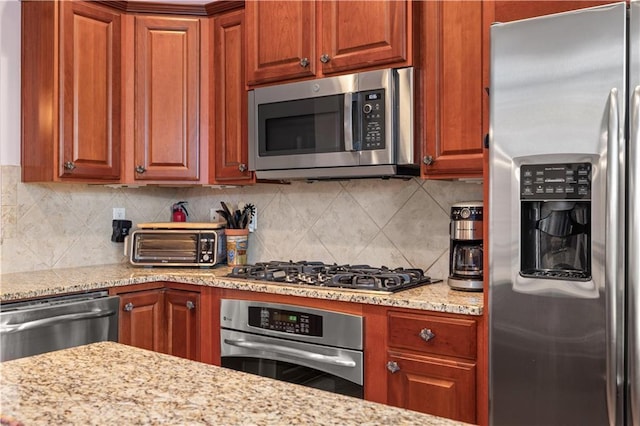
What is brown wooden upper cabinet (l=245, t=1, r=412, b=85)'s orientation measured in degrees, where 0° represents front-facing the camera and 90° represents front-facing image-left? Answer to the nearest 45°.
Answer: approximately 45°

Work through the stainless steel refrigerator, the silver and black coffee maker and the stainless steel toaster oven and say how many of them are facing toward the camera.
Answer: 3

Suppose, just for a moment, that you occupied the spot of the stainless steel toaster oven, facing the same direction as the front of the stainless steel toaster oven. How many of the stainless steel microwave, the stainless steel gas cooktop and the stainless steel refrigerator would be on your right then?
0

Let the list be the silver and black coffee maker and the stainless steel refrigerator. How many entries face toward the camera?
2

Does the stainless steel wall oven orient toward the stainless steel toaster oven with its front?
no

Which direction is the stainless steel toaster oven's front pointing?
toward the camera

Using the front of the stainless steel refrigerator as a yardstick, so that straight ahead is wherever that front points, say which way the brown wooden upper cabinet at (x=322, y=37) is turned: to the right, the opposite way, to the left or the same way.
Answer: the same way

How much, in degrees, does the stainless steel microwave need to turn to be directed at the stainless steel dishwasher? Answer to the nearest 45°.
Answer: approximately 45° to its right

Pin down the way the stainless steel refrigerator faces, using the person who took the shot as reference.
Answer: facing the viewer

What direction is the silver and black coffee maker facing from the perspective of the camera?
toward the camera

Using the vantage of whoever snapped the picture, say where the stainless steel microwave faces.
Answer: facing the viewer and to the left of the viewer

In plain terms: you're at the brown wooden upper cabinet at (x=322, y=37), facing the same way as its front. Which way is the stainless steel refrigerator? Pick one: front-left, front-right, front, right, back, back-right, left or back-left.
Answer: left

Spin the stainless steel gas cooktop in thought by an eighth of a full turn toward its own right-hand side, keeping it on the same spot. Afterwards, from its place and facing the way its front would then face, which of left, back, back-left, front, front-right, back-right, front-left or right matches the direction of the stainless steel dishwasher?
front

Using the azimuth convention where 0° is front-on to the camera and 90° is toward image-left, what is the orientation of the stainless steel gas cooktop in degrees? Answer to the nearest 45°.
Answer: approximately 45°
